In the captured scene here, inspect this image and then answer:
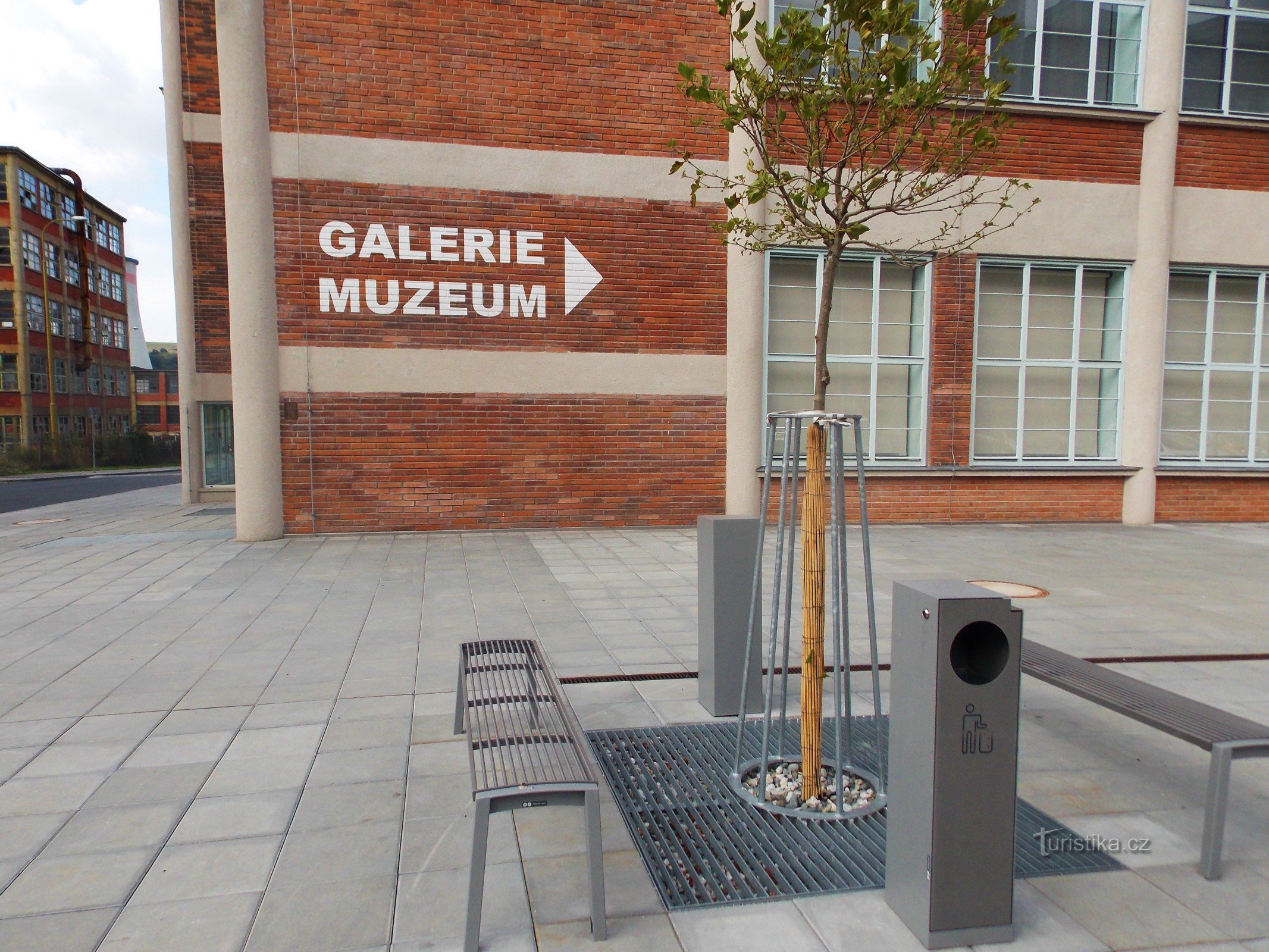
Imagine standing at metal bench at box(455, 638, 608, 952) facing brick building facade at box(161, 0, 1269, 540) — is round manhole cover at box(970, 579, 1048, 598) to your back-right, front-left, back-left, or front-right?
front-right

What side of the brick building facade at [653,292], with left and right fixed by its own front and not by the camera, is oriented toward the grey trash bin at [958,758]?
front

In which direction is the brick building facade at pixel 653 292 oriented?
toward the camera

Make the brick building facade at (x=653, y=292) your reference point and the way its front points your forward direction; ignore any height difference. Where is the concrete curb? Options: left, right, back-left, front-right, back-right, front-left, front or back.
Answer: back-right

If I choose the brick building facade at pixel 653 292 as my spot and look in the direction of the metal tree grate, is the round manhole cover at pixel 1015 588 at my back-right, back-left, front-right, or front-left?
front-left

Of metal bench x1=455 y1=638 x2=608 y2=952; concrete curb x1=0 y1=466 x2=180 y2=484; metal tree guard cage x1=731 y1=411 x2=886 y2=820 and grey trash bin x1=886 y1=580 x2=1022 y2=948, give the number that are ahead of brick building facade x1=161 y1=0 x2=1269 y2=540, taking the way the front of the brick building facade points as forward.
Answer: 3

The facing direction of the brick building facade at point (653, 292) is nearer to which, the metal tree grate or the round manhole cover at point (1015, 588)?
the metal tree grate

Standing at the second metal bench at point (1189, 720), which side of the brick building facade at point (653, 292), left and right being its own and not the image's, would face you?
front

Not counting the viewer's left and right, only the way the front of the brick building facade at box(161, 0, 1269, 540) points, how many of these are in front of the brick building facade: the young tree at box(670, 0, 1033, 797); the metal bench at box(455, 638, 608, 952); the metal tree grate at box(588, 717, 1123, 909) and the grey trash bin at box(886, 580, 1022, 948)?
4

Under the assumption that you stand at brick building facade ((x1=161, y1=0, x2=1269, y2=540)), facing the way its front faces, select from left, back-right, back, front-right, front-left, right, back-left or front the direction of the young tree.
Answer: front

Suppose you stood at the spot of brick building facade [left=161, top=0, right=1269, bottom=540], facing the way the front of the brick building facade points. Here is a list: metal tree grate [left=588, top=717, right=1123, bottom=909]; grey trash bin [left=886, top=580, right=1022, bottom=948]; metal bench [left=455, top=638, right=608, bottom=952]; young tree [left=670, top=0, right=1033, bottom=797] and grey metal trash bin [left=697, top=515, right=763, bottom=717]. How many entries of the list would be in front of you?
5

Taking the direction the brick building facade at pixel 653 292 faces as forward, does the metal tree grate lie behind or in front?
in front

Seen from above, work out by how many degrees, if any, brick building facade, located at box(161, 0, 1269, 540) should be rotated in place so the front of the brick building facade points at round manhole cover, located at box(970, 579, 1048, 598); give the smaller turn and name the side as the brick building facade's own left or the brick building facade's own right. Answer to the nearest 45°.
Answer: approximately 45° to the brick building facade's own left
